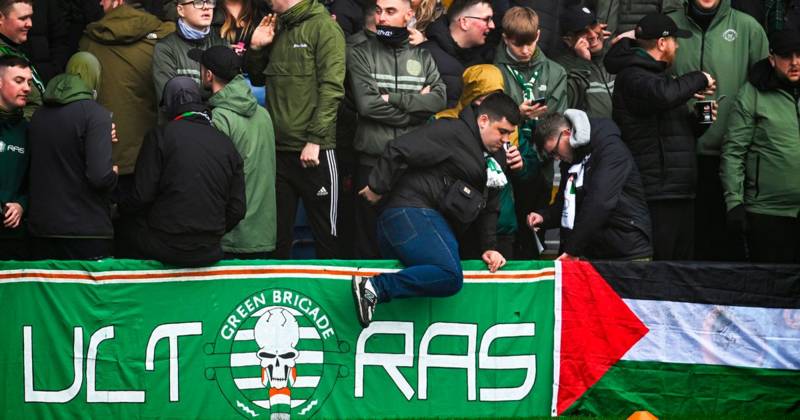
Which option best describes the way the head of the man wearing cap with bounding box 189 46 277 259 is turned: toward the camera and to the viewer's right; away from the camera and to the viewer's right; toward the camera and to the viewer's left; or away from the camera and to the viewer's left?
away from the camera and to the viewer's left

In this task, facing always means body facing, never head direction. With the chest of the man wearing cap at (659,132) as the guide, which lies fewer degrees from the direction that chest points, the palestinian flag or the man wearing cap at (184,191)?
the palestinian flag

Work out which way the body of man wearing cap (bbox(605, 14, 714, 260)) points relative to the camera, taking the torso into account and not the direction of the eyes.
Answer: to the viewer's right

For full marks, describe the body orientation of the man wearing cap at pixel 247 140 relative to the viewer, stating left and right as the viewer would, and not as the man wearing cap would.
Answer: facing away from the viewer and to the left of the viewer

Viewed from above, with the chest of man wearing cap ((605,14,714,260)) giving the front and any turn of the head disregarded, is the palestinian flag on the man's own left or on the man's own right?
on the man's own right

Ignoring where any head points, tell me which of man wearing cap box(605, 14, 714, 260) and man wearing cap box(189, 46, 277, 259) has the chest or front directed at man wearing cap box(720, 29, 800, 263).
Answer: man wearing cap box(605, 14, 714, 260)

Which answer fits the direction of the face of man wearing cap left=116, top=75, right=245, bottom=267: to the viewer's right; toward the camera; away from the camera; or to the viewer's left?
away from the camera
